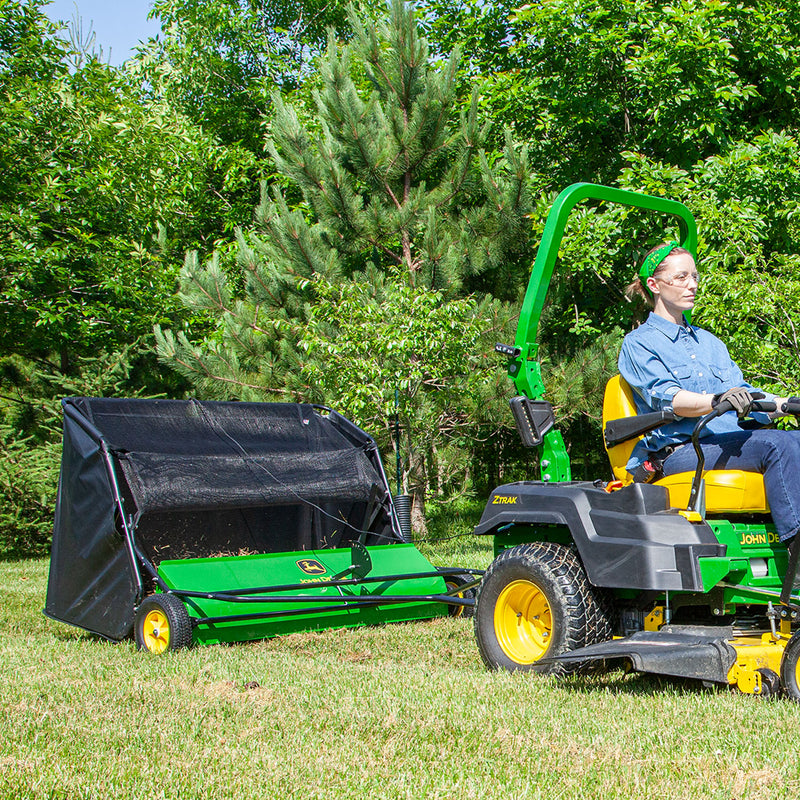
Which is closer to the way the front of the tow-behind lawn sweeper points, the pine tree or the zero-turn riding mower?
the zero-turn riding mower

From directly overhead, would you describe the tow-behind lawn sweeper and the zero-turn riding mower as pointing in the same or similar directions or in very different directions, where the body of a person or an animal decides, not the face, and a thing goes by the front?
same or similar directions

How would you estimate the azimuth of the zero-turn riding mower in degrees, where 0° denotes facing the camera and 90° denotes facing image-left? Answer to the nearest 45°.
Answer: approximately 315°

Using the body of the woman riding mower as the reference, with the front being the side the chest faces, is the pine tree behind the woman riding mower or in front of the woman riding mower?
behind

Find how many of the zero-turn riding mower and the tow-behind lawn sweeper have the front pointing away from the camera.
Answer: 0

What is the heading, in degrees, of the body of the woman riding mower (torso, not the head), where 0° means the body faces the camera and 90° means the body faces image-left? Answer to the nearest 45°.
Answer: approximately 315°

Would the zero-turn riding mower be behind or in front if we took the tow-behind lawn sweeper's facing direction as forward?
in front

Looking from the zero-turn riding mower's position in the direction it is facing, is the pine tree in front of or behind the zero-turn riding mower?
behind

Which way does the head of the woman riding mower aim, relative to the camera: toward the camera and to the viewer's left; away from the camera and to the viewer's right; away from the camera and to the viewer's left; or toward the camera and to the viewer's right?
toward the camera and to the viewer's right

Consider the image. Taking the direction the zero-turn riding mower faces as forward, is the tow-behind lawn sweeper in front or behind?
behind

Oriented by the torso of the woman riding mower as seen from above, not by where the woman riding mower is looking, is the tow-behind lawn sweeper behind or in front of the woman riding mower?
behind

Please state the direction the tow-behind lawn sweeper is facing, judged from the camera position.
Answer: facing the viewer and to the right of the viewer

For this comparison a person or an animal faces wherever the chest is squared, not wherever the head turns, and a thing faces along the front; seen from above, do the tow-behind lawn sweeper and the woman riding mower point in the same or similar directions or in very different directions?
same or similar directions
